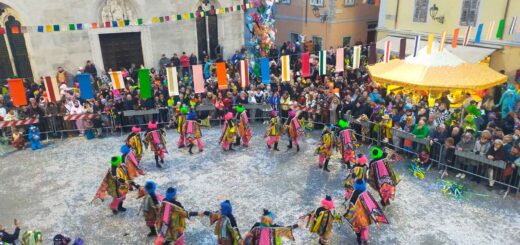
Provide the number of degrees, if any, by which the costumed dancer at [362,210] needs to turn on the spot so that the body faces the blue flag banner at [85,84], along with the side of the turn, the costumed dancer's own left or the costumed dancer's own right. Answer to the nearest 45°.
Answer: approximately 45° to the costumed dancer's own left

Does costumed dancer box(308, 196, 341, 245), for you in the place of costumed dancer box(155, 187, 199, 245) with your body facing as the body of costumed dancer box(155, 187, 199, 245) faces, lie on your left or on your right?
on your right

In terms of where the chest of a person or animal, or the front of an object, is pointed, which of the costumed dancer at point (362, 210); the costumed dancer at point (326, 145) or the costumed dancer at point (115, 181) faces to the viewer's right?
the costumed dancer at point (115, 181)

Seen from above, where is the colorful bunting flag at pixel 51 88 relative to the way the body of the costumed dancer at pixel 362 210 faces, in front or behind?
in front

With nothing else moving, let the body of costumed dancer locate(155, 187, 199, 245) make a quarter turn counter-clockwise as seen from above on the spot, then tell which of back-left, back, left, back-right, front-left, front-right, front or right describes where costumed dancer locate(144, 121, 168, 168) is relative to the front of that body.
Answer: front-right

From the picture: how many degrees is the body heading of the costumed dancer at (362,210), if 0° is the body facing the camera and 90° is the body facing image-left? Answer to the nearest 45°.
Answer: approximately 135°

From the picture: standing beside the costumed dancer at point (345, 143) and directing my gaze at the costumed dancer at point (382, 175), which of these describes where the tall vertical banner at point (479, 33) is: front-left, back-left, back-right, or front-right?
back-left

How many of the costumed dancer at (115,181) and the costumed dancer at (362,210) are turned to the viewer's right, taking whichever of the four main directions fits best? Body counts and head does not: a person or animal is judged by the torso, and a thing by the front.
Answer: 1
